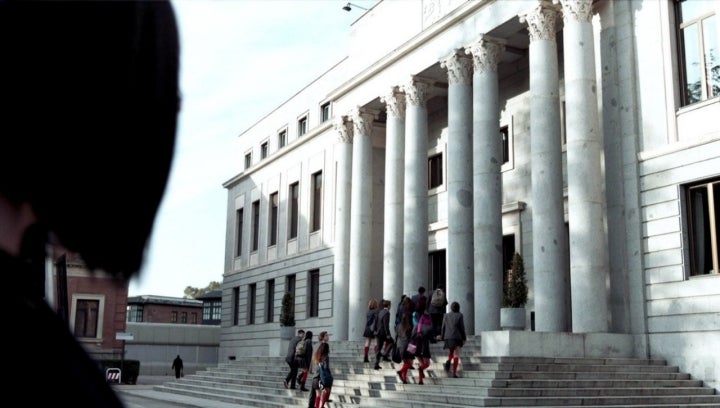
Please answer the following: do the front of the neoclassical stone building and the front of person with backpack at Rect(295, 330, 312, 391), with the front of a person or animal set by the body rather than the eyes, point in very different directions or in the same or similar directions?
very different directions

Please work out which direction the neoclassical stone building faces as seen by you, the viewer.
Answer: facing the viewer and to the left of the viewer

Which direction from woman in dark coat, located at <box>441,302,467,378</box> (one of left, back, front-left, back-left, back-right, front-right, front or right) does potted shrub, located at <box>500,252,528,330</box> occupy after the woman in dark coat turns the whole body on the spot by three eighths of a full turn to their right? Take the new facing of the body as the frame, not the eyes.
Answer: back-left

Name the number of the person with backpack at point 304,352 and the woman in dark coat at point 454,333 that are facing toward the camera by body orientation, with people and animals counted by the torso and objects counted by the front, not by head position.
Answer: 0

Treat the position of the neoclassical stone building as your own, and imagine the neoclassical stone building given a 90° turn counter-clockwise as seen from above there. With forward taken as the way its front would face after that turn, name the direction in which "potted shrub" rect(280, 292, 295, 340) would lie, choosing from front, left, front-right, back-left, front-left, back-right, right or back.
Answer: back

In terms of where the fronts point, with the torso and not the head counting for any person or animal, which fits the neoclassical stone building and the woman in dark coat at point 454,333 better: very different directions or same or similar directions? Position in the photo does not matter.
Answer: very different directions

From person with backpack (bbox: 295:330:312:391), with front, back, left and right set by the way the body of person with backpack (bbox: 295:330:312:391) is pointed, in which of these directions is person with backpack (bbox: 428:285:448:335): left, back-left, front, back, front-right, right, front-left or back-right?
front-right

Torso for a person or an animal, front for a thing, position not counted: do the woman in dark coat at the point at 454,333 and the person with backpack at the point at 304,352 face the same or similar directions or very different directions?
same or similar directions

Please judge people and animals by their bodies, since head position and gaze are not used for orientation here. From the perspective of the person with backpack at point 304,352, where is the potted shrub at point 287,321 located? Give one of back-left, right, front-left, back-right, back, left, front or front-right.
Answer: front-left

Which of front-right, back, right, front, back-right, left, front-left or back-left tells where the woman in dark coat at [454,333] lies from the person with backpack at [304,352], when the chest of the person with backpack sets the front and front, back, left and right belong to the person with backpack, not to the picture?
right

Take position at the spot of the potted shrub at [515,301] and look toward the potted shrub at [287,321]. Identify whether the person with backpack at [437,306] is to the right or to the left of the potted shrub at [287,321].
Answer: left

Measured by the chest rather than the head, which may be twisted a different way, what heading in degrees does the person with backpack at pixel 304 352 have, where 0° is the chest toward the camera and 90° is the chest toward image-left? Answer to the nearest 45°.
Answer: approximately 225°

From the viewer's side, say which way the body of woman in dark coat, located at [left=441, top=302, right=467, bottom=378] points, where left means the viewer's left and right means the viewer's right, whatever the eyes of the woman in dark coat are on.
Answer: facing away from the viewer and to the right of the viewer

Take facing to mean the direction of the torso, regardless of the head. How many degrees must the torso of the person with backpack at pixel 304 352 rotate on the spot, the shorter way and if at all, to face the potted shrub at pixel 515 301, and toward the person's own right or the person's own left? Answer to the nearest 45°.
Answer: approximately 45° to the person's own right

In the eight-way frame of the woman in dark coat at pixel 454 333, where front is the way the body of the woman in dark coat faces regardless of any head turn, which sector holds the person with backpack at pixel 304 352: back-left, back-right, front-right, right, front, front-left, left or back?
left
